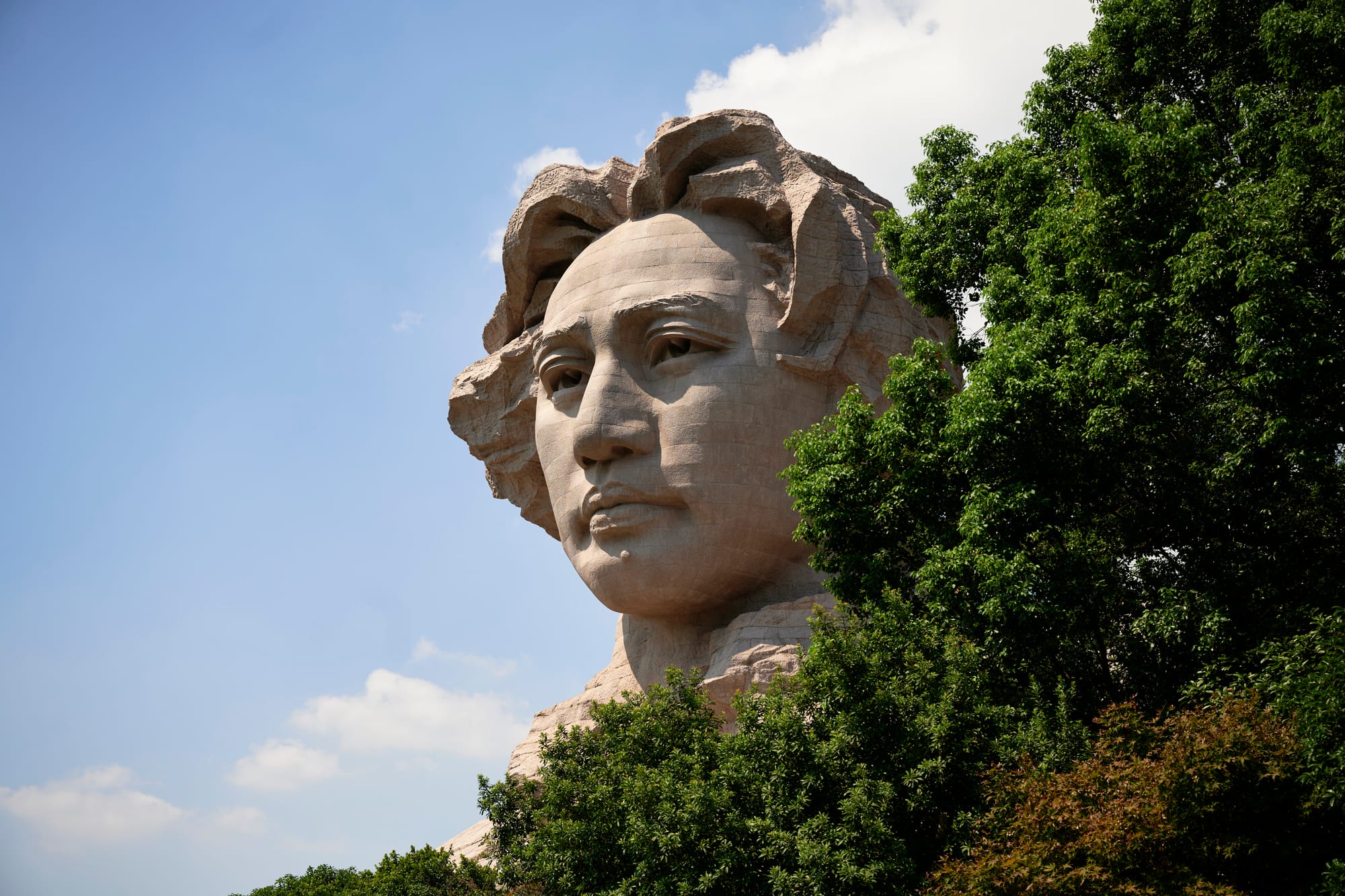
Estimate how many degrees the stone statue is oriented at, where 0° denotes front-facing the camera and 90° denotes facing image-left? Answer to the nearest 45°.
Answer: approximately 45°
